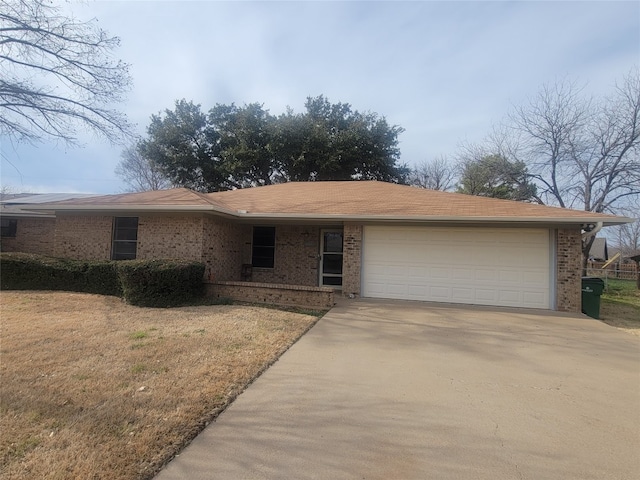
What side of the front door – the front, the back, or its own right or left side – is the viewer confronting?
front

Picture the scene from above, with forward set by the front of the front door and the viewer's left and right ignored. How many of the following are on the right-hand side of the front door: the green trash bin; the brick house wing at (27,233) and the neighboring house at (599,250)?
1

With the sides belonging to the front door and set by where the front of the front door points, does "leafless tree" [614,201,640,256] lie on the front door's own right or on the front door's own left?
on the front door's own left

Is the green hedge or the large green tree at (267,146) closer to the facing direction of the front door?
the green hedge

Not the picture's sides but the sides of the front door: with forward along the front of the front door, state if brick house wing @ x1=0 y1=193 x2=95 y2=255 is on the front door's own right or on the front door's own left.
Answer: on the front door's own right

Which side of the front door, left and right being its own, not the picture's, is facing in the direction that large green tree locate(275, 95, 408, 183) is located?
back

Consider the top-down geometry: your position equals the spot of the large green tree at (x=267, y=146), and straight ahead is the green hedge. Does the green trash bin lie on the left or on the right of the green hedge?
left

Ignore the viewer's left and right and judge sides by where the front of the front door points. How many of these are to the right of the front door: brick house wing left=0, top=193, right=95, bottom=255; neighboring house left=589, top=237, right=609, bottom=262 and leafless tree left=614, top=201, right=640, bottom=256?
1

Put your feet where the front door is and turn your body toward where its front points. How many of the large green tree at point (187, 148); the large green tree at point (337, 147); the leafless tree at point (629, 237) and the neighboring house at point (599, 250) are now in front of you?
0

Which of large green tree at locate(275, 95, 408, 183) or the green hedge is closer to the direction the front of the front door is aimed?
the green hedge

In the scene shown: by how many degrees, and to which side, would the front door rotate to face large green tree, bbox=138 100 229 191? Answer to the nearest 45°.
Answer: approximately 135° to its right

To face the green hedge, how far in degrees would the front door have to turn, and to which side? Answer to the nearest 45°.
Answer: approximately 90° to its right

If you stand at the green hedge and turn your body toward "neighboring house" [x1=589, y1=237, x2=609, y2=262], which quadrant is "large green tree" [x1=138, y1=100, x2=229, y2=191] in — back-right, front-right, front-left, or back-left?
front-left

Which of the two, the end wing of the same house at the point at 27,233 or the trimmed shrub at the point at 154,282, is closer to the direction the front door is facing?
the trimmed shrub

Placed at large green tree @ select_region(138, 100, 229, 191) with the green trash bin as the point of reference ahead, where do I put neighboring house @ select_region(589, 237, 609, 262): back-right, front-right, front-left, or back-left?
front-left

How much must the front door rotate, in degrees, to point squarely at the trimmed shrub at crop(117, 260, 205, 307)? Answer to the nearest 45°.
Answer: approximately 45° to its right

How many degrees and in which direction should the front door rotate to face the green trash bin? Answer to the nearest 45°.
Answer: approximately 90° to its left

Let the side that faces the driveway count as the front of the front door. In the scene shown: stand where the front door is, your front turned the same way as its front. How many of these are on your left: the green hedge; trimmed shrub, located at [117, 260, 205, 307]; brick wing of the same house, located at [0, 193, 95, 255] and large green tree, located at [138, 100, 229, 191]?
0
